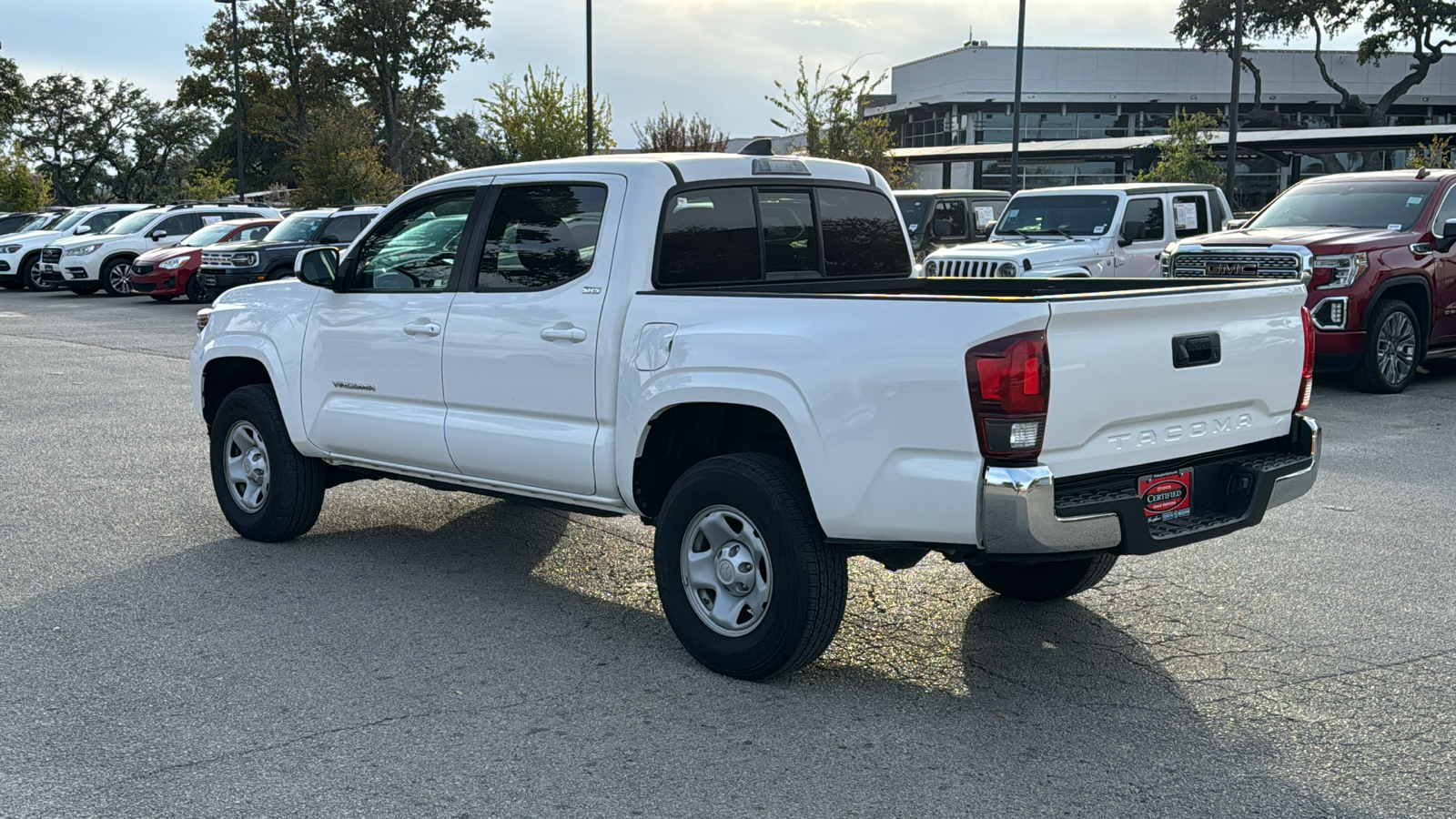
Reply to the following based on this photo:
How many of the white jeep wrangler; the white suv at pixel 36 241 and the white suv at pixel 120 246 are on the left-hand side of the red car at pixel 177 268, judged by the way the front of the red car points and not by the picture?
1

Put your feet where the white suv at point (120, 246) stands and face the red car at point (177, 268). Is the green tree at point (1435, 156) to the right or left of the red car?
left

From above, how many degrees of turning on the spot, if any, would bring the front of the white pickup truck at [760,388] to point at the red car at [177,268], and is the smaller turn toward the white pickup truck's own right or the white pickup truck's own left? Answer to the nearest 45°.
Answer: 0° — it already faces it

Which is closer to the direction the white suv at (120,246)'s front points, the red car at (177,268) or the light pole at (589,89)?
the red car

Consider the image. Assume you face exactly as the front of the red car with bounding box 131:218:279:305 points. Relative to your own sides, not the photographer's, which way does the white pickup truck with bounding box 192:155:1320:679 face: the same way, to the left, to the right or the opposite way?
to the right

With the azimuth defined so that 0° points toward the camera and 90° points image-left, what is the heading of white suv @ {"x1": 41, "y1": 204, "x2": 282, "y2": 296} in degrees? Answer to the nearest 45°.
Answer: approximately 45°

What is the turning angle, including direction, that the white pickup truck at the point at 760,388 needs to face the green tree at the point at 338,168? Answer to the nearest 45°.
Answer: approximately 45° to its right

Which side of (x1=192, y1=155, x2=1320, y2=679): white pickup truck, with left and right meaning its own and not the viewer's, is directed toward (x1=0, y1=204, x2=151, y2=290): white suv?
front

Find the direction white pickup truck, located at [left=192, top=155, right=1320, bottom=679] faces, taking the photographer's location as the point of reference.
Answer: facing away from the viewer and to the left of the viewer

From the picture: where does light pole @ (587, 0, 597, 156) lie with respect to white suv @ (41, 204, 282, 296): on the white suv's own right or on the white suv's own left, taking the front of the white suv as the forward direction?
on the white suv's own left

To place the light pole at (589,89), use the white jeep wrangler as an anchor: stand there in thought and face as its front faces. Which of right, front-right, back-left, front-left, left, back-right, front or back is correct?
right
